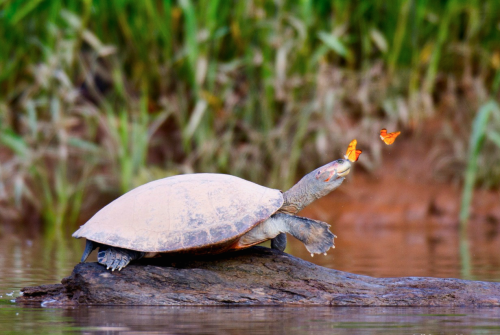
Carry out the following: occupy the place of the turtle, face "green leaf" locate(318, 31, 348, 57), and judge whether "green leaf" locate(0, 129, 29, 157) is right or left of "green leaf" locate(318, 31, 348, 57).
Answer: left

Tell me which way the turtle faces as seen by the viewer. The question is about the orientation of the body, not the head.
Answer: to the viewer's right

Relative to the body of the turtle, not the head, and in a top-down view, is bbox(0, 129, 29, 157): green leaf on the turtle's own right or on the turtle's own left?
on the turtle's own left

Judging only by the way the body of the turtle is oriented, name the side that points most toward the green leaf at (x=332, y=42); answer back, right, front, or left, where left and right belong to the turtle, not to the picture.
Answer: left
